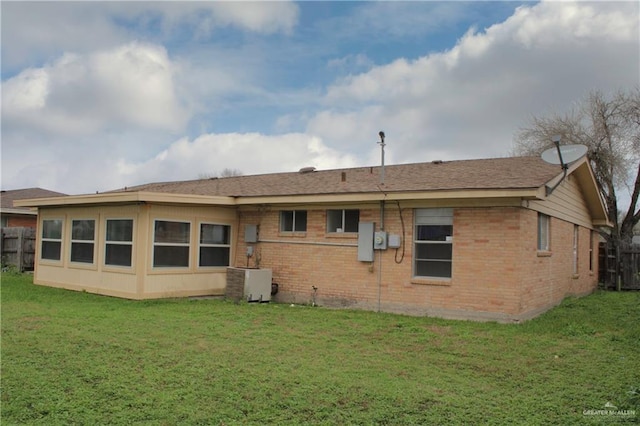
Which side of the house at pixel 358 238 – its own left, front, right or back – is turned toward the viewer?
back

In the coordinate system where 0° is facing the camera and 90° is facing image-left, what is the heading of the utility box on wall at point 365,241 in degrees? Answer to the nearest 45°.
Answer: approximately 0°

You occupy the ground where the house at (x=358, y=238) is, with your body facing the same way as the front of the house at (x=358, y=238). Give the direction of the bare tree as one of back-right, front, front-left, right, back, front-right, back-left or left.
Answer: front-right

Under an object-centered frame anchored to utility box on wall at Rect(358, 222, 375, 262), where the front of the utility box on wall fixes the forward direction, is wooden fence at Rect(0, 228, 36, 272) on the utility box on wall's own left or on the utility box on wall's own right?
on the utility box on wall's own right

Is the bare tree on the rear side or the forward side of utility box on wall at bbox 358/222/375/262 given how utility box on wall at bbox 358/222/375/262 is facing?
on the rear side
